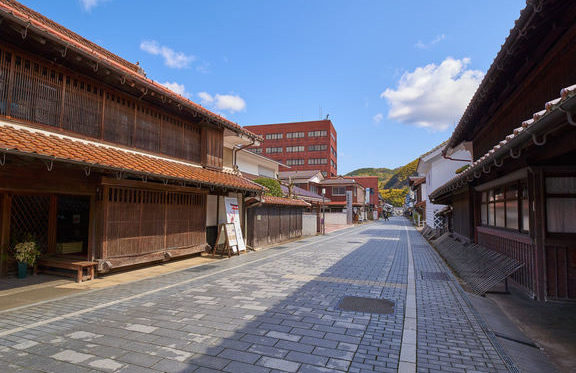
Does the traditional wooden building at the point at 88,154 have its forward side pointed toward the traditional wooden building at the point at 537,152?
yes

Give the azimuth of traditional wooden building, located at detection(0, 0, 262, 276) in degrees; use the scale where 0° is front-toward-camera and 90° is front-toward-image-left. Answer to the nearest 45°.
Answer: approximately 315°

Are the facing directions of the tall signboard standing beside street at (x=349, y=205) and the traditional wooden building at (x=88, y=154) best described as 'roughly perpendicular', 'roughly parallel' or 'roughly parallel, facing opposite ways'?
roughly perpendicular

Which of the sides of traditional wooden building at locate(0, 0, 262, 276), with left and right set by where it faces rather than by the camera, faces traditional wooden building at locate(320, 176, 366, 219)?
left

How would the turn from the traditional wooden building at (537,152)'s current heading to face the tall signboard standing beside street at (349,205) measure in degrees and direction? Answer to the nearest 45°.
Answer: approximately 90° to its right

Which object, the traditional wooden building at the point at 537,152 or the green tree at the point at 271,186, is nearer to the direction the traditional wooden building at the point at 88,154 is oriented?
the traditional wooden building

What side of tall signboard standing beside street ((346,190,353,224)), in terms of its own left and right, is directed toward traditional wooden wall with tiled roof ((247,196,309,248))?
front

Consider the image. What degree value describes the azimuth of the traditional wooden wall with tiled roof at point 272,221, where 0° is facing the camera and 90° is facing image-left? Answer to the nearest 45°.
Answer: approximately 315°

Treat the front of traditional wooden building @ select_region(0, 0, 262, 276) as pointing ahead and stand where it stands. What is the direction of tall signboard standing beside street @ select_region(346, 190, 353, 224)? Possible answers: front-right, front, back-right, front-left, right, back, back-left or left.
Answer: left
